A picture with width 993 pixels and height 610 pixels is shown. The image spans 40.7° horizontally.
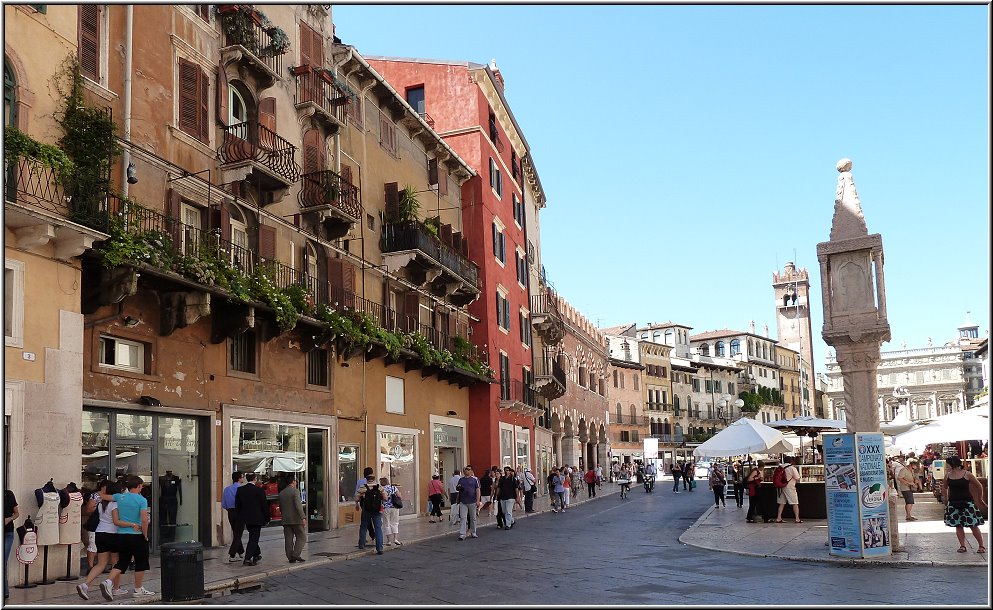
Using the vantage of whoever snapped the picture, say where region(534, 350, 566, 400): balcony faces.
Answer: facing the viewer and to the right of the viewer

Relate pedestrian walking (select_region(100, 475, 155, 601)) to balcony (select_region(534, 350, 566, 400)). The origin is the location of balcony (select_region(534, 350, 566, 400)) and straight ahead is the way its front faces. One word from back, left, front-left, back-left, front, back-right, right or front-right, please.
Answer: front-right

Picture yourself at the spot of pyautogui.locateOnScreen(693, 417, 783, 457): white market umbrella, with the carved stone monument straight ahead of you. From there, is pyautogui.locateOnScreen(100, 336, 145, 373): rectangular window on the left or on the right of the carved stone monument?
right

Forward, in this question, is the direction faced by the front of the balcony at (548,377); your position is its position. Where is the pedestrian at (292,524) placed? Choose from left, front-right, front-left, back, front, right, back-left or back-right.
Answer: front-right

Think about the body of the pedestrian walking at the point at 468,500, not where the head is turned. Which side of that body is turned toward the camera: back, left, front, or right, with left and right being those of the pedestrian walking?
front

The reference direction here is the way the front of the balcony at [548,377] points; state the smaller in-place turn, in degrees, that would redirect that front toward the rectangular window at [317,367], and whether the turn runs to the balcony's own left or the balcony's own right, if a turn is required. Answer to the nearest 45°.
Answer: approximately 45° to the balcony's own right

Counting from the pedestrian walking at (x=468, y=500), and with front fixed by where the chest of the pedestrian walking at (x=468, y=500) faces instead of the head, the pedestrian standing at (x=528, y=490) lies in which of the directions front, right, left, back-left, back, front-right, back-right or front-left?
back

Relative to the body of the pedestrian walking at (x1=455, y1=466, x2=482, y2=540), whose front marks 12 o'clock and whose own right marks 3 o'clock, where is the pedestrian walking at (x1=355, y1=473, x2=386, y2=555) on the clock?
the pedestrian walking at (x1=355, y1=473, x2=386, y2=555) is roughly at 1 o'clock from the pedestrian walking at (x1=455, y1=466, x2=482, y2=540).

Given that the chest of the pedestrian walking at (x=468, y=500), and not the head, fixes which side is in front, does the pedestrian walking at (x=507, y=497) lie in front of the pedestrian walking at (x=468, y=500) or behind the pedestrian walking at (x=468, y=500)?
behind
